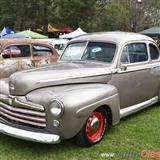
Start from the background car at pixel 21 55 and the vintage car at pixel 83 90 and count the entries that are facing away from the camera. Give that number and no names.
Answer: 0

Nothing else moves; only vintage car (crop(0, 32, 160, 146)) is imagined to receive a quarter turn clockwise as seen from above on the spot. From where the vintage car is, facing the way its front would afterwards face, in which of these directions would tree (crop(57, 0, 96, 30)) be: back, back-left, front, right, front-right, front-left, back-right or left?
front-right

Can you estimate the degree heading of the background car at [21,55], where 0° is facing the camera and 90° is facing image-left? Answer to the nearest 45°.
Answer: approximately 90°

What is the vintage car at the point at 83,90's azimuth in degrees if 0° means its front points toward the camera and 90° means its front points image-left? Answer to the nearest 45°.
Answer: approximately 45°

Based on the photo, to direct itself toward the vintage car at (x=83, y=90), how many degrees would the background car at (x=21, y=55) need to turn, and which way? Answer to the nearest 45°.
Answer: approximately 90° to its left
